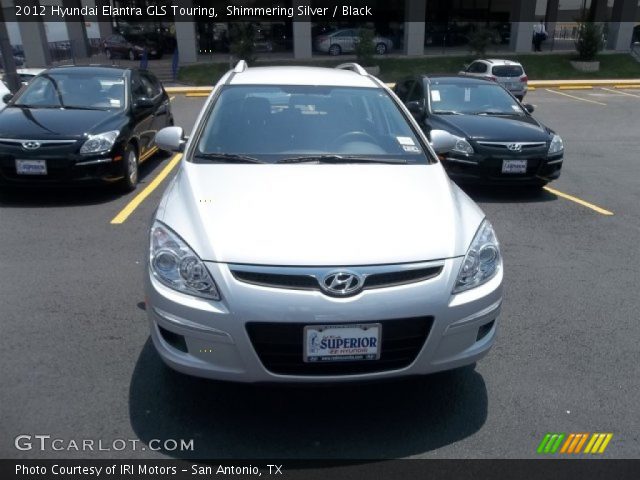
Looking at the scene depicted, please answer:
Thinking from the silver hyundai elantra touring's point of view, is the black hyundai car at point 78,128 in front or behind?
behind

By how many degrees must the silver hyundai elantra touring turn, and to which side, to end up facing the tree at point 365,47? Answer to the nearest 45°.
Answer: approximately 180°

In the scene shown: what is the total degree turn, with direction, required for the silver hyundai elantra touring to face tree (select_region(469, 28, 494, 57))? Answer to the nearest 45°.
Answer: approximately 180°

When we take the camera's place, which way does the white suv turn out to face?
facing away from the viewer and to the left of the viewer

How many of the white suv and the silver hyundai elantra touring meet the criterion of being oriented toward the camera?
1

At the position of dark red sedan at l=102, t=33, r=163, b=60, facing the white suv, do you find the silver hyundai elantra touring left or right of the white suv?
right

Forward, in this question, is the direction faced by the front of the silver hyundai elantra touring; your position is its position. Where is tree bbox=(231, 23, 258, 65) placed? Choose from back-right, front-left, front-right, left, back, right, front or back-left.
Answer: back

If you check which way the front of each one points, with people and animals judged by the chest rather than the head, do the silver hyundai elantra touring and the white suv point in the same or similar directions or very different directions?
very different directions

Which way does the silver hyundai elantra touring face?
toward the camera

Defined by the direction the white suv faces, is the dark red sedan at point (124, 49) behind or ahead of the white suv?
ahead

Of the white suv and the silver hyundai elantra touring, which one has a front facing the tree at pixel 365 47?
the white suv

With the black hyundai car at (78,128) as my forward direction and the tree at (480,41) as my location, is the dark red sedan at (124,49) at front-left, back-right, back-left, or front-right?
front-right

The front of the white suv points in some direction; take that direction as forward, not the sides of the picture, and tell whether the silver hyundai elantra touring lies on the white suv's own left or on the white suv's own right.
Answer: on the white suv's own left

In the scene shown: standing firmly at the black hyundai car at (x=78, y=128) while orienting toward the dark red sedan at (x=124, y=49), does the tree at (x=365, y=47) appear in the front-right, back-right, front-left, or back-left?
front-right

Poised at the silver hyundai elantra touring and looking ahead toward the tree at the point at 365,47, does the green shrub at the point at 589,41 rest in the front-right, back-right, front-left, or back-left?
front-right

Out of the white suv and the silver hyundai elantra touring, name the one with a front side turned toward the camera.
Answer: the silver hyundai elantra touring

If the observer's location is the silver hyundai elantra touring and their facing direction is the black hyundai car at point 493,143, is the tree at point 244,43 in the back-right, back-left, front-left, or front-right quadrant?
front-left

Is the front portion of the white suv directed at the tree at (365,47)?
yes
